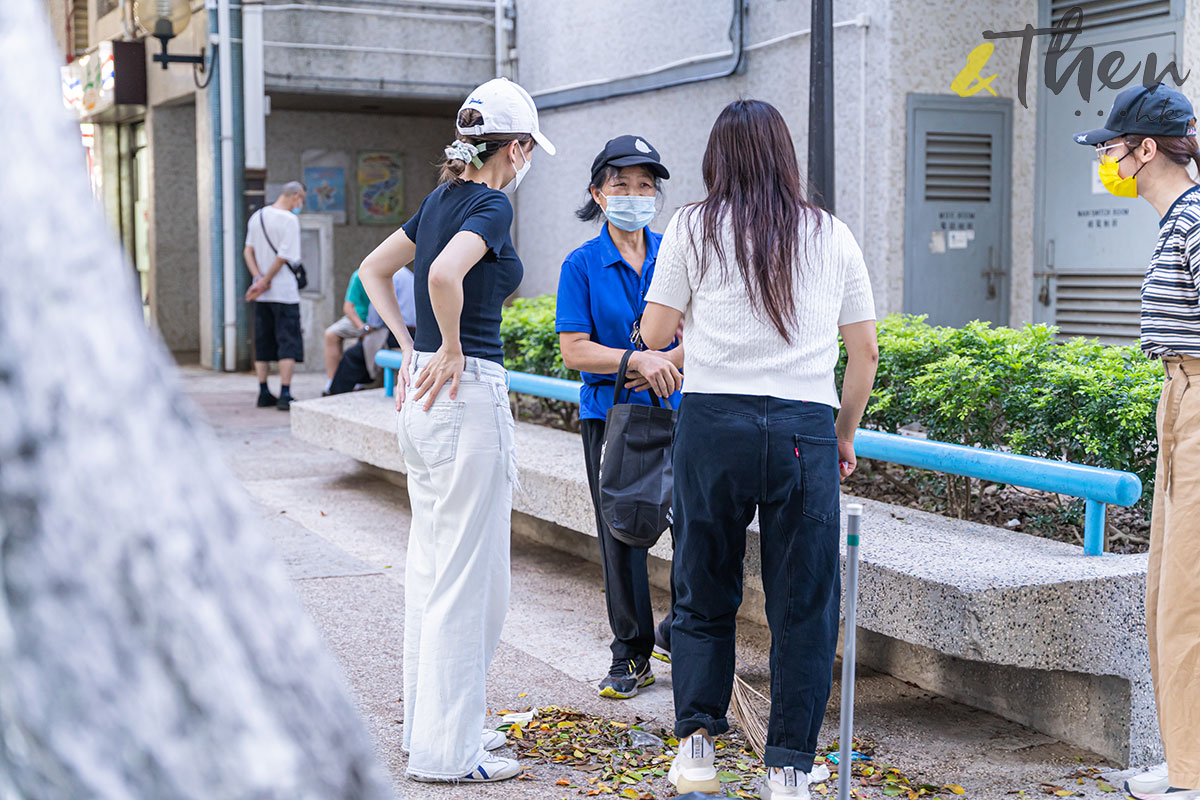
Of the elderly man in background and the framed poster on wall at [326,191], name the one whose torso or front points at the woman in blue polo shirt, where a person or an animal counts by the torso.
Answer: the framed poster on wall

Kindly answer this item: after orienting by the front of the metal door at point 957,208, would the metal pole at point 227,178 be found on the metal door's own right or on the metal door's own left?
on the metal door's own right

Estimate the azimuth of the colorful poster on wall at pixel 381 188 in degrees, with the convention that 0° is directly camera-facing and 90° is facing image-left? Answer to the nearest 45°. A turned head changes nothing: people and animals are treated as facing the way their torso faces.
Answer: approximately 0°

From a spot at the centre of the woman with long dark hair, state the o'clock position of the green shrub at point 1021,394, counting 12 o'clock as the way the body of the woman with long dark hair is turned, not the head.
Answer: The green shrub is roughly at 1 o'clock from the woman with long dark hair.

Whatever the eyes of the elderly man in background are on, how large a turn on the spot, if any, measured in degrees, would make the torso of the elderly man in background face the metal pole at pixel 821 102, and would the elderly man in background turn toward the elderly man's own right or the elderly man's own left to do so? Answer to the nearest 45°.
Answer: approximately 90° to the elderly man's own right

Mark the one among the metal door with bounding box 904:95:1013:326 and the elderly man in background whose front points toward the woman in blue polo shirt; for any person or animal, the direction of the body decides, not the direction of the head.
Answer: the metal door

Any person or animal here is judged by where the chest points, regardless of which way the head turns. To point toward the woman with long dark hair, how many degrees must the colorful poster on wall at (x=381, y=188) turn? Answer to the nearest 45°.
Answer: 0° — it already faces them

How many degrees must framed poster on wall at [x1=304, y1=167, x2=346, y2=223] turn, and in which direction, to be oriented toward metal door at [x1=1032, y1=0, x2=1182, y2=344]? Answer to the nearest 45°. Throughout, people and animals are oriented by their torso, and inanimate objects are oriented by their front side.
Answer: approximately 45° to its left

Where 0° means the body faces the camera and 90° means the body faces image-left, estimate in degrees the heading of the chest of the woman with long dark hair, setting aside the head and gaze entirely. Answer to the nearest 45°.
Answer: approximately 180°
